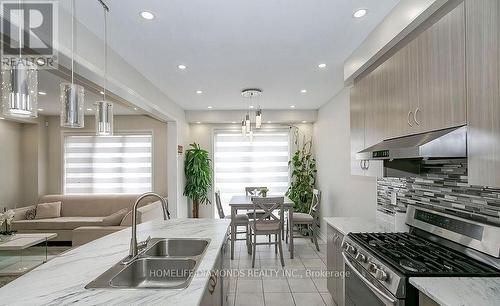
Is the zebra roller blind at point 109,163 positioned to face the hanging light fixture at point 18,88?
yes

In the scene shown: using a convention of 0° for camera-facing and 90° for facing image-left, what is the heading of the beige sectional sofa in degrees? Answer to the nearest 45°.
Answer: approximately 45°

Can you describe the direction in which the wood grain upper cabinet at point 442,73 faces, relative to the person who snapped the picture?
facing the viewer and to the left of the viewer

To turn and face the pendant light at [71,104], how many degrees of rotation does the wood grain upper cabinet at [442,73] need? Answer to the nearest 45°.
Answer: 0° — it already faces it

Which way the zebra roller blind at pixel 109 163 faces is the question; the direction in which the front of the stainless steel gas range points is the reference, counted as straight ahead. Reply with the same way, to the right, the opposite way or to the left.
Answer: to the left

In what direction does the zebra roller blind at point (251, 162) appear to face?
toward the camera

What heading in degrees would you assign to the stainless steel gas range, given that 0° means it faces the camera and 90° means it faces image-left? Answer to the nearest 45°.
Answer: approximately 45°

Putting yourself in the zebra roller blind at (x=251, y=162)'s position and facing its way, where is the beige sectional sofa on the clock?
The beige sectional sofa is roughly at 2 o'clock from the zebra roller blind.

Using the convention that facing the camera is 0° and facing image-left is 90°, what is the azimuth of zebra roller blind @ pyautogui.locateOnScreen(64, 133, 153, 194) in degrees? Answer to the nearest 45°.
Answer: approximately 0°

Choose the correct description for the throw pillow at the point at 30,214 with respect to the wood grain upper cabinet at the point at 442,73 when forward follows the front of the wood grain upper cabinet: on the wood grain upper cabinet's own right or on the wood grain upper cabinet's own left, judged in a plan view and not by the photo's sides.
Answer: on the wood grain upper cabinet's own right

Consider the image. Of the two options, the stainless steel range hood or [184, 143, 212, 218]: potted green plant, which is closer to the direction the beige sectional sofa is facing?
the stainless steel range hood
